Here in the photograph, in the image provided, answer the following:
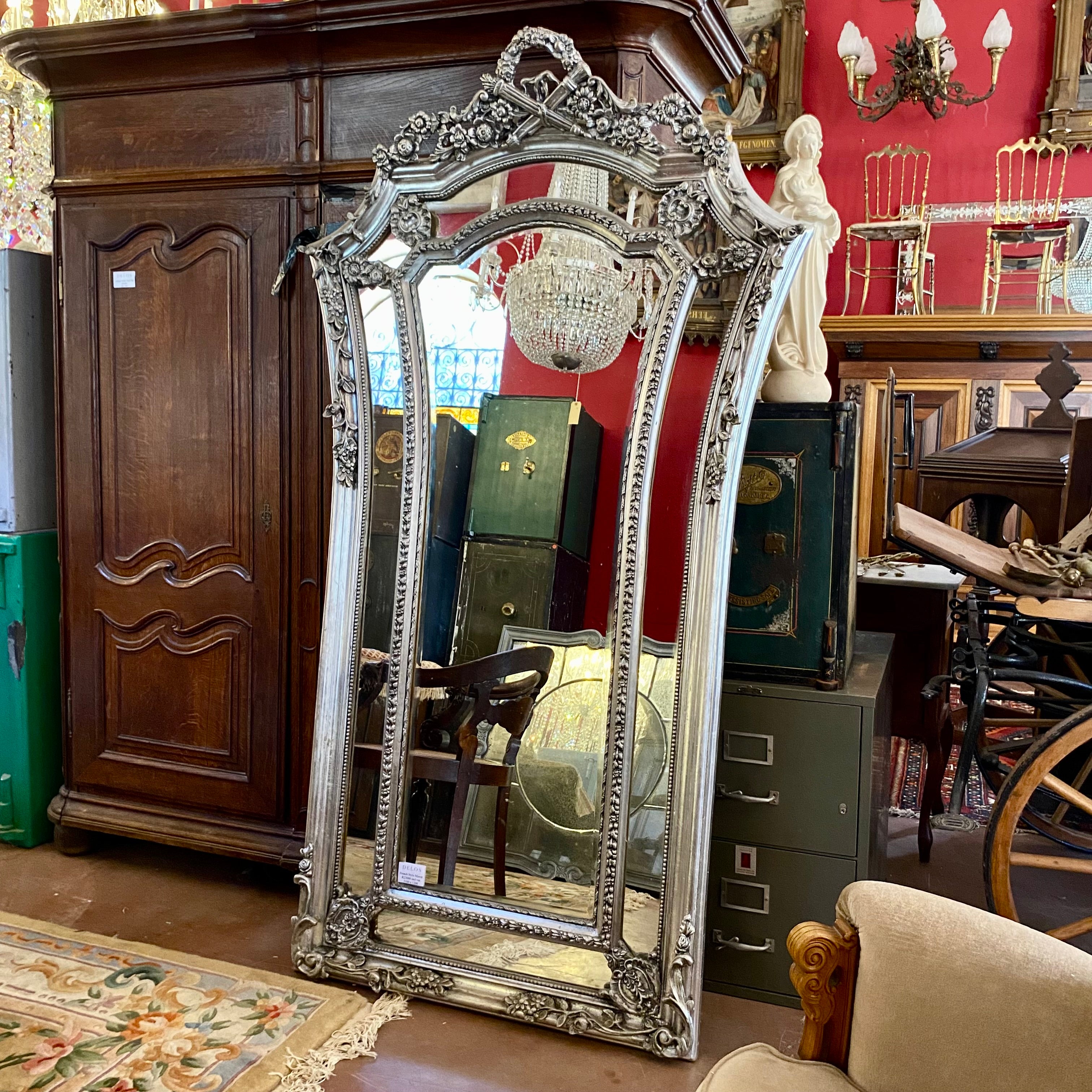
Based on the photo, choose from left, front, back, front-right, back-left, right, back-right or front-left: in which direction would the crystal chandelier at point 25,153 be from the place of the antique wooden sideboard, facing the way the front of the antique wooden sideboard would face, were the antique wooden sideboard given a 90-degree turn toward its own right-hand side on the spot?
front-left

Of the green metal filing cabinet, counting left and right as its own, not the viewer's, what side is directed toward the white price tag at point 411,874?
right

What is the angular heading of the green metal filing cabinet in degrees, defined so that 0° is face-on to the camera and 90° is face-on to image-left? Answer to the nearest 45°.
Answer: approximately 0°

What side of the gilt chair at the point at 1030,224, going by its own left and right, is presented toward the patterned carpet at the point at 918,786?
front

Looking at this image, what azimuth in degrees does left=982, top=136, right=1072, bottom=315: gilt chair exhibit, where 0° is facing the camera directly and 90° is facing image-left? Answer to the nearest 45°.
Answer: approximately 0°

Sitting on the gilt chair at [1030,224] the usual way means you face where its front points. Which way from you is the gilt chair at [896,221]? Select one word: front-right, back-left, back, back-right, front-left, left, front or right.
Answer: right

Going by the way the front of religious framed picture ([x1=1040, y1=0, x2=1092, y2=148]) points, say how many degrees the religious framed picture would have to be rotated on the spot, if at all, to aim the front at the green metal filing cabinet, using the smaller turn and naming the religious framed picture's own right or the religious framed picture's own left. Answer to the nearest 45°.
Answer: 0° — it already faces it
